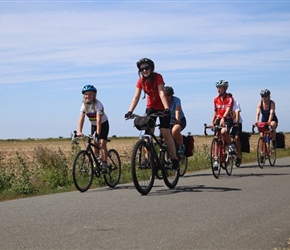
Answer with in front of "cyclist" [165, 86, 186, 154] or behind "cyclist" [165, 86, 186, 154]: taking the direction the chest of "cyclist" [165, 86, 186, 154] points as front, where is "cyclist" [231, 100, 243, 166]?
behind

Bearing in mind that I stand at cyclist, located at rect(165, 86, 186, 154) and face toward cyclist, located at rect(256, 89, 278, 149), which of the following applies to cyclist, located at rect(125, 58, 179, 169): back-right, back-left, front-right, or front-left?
back-right

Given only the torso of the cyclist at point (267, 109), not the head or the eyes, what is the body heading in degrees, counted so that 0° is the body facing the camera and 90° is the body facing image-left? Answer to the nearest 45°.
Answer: approximately 45°

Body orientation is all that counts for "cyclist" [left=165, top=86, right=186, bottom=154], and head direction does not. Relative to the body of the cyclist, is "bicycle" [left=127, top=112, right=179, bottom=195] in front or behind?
in front

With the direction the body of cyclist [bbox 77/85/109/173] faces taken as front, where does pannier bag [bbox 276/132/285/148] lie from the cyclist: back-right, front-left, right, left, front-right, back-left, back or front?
back

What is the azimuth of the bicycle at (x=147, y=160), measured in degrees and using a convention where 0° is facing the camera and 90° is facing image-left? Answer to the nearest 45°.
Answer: approximately 45°

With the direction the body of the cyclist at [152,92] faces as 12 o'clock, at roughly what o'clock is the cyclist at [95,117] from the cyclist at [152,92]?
the cyclist at [95,117] is roughly at 3 o'clock from the cyclist at [152,92].

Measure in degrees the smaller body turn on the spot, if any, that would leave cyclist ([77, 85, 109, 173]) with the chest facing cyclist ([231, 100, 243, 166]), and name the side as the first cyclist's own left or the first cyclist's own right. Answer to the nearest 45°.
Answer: approximately 180°

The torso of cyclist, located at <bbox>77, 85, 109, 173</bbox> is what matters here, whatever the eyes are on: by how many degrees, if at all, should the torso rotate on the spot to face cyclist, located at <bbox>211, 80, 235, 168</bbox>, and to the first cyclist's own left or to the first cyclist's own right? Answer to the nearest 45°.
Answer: approximately 180°
